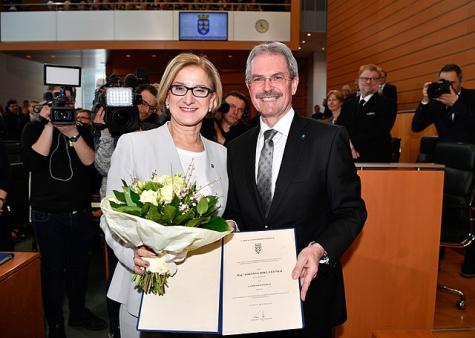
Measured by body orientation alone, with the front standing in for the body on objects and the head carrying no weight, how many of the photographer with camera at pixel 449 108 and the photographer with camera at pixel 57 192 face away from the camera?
0

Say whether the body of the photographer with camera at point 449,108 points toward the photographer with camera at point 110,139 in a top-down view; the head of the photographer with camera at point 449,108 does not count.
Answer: yes

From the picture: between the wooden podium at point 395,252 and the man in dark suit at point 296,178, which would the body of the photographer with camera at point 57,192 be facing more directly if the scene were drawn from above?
the man in dark suit

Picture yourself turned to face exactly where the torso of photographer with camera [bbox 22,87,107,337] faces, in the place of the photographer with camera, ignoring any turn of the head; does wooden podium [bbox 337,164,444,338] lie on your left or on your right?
on your left

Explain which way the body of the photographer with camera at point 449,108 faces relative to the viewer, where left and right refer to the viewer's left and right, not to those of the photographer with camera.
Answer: facing the viewer and to the left of the viewer

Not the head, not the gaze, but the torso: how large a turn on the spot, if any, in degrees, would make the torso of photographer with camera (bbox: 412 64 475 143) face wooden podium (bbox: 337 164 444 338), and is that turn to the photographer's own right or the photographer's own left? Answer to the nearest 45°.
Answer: approximately 45° to the photographer's own left

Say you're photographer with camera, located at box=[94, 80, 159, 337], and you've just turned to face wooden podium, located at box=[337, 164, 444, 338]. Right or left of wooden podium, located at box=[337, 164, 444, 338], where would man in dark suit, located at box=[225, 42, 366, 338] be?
right

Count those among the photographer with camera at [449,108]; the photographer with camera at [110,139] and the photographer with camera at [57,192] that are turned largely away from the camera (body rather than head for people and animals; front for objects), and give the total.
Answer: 0

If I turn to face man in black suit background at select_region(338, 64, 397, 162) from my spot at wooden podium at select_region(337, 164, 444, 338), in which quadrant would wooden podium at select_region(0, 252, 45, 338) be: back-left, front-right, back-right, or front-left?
back-left

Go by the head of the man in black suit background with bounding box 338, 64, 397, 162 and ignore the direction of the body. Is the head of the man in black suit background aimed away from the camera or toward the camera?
toward the camera

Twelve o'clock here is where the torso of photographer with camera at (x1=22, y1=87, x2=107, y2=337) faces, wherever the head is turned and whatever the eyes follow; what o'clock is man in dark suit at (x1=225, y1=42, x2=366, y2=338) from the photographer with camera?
The man in dark suit is roughly at 11 o'clock from the photographer with camera.
